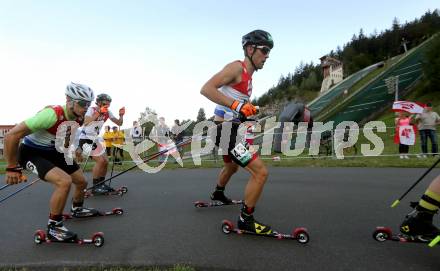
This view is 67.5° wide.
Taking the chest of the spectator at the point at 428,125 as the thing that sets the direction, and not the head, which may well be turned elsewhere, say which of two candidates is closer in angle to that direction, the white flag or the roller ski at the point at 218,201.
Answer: the roller ski

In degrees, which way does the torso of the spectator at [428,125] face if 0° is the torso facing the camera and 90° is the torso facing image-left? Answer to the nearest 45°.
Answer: approximately 0°

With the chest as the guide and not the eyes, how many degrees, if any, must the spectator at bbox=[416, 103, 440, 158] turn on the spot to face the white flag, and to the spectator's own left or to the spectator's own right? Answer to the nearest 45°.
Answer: approximately 135° to the spectator's own right

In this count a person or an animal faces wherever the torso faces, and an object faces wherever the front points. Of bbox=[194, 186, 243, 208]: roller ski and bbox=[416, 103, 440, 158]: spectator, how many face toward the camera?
1

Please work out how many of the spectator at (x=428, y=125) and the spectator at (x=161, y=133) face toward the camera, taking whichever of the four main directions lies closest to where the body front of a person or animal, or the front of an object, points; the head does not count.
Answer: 2

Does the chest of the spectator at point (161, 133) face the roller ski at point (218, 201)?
yes

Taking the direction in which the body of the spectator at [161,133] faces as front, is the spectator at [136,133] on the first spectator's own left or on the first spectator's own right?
on the first spectator's own right

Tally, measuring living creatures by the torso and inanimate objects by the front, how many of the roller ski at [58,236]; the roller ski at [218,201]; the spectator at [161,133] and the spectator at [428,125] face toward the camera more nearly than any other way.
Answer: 2
